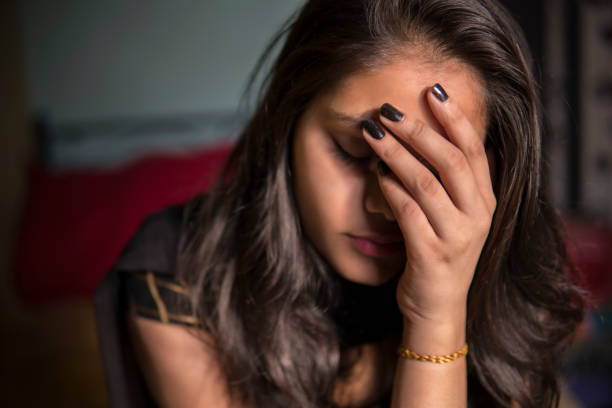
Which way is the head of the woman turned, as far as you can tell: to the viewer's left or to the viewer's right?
to the viewer's left

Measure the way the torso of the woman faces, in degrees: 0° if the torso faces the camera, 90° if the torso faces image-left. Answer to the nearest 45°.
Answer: approximately 0°
